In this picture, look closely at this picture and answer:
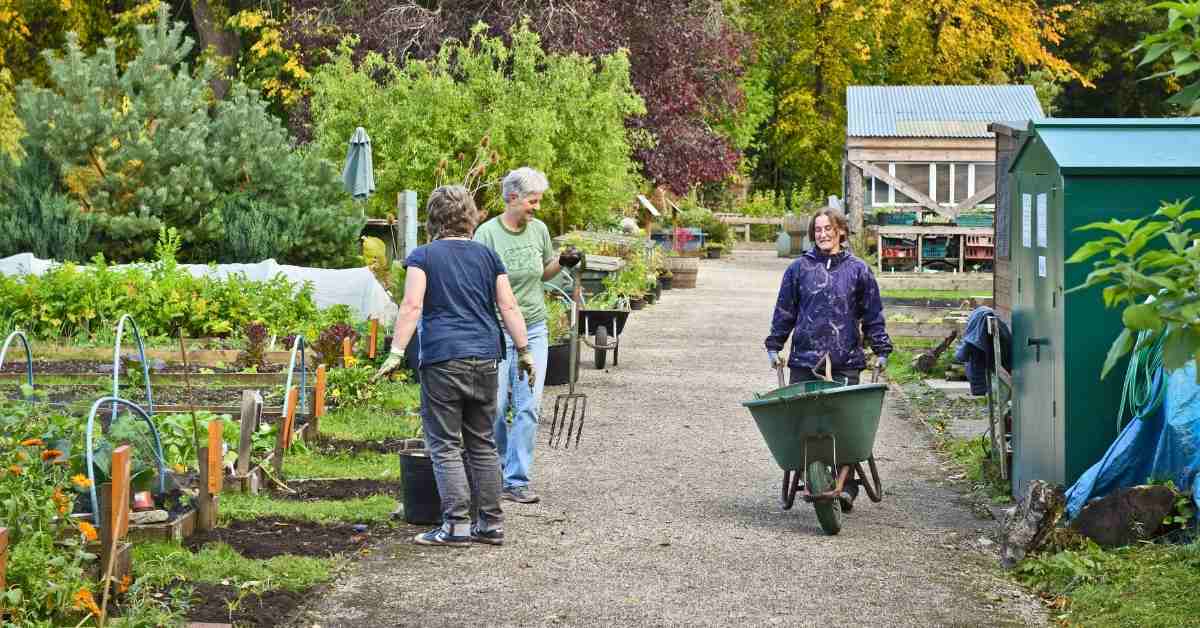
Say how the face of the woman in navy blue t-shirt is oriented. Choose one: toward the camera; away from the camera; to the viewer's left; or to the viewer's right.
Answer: away from the camera

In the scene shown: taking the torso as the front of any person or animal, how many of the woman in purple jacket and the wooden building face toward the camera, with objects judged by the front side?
2

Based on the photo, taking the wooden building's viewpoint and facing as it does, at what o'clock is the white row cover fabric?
The white row cover fabric is roughly at 1 o'clock from the wooden building.

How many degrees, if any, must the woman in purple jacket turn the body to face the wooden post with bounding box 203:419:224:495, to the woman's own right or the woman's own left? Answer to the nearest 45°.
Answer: approximately 45° to the woman's own right

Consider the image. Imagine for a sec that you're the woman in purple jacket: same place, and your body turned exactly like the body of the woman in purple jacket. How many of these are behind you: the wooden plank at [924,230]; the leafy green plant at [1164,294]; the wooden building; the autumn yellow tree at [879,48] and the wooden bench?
4

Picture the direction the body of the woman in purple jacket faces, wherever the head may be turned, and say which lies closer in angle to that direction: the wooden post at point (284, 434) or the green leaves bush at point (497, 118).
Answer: the wooden post
